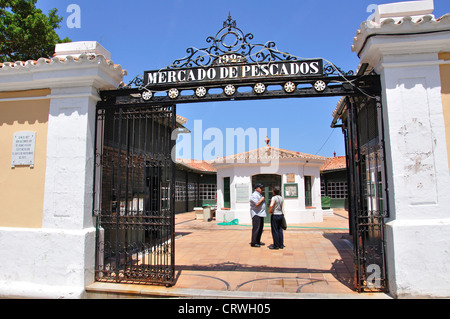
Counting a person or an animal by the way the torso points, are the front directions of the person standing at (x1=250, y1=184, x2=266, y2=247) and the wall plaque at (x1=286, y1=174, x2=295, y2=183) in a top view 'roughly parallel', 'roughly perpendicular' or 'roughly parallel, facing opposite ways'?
roughly perpendicular

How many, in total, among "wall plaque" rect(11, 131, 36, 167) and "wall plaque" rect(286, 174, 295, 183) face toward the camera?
2

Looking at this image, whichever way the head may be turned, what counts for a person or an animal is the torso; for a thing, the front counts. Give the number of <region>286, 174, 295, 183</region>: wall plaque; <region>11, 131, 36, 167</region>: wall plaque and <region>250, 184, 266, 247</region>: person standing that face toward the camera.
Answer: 2

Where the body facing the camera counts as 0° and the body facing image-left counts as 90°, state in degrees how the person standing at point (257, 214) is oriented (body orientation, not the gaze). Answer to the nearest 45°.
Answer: approximately 270°

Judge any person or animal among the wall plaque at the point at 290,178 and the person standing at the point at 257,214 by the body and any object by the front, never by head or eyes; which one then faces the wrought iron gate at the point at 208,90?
the wall plaque

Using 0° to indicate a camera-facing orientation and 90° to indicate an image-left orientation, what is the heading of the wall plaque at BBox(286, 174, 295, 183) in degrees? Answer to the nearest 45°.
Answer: approximately 0°

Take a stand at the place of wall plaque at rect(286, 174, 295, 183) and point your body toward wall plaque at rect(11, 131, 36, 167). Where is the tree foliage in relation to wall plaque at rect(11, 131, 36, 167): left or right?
right

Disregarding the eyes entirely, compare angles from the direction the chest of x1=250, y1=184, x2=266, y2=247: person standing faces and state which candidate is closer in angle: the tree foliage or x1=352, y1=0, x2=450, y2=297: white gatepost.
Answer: the white gatepost

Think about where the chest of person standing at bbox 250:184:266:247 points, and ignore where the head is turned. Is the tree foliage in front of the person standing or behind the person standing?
behind
